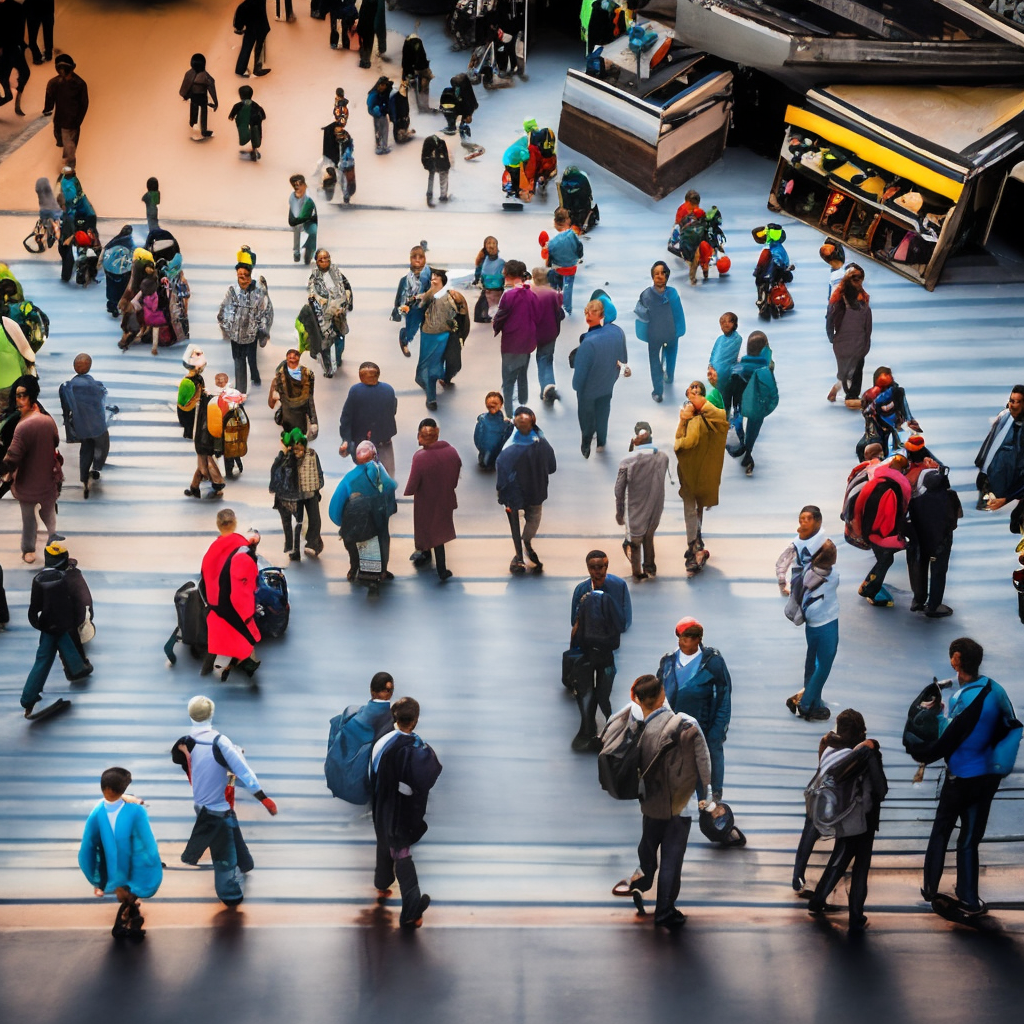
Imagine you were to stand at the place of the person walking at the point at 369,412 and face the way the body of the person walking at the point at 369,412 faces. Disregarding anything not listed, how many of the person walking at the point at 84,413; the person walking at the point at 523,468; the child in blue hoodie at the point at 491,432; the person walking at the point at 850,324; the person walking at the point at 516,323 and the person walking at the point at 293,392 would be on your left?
2

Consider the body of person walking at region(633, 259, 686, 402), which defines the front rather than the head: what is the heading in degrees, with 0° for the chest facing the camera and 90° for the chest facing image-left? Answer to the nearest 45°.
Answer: approximately 0°

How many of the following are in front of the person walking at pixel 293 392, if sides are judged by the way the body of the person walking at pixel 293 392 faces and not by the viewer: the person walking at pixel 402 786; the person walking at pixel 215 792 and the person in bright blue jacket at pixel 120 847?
3

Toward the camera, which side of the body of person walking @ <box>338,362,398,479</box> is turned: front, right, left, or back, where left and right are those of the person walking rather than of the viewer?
back

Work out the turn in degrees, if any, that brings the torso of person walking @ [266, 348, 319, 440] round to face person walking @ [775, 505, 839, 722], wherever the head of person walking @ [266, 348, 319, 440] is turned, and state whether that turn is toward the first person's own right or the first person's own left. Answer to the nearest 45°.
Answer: approximately 45° to the first person's own left

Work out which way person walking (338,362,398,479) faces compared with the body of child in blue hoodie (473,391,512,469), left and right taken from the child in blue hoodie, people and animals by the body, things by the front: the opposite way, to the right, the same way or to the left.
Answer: the opposite way

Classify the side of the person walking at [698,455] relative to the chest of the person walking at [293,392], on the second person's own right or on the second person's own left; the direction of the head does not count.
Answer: on the second person's own left

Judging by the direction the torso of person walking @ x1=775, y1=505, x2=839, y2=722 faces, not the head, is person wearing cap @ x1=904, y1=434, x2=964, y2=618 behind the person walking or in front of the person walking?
behind

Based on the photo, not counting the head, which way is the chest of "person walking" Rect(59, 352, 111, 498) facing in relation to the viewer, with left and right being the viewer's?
facing away from the viewer

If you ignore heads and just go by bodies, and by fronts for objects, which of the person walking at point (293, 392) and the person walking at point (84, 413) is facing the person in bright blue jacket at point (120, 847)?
the person walking at point (293, 392)

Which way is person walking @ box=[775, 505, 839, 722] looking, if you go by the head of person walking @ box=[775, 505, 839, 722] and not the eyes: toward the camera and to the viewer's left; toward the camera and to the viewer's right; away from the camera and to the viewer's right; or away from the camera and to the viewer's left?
toward the camera and to the viewer's left

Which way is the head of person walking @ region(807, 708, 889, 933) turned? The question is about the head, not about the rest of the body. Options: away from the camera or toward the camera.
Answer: away from the camera
